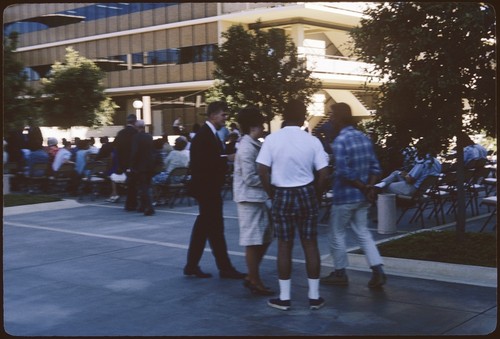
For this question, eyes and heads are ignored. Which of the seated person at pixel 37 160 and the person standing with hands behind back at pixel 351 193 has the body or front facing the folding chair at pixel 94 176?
the person standing with hands behind back

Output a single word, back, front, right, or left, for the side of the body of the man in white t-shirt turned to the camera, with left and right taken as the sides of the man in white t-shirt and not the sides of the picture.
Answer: back

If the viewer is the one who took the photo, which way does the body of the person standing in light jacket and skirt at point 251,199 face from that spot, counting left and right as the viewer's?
facing to the right of the viewer

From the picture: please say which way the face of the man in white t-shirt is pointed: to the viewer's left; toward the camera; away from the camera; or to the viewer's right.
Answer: away from the camera

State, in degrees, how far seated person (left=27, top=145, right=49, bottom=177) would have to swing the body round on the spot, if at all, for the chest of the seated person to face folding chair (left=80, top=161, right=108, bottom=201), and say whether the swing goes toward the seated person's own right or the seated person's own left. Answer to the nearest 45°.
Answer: approximately 135° to the seated person's own right

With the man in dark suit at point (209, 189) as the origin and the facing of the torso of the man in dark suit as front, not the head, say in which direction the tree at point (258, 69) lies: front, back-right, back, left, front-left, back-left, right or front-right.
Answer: left

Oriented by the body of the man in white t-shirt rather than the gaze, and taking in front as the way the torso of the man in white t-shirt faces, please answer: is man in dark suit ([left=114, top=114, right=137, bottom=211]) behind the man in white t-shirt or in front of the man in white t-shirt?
in front

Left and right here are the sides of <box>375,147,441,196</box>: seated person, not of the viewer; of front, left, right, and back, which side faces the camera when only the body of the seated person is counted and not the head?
left

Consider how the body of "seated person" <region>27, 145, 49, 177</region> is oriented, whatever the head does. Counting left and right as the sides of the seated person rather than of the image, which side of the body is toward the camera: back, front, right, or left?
back

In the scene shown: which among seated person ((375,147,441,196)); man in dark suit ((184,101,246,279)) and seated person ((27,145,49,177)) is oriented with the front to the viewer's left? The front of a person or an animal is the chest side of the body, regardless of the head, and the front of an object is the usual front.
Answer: seated person ((375,147,441,196))

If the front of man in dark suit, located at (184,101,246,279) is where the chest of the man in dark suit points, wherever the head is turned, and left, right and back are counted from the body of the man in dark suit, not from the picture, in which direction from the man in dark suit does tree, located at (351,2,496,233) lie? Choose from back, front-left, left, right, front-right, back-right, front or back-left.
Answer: front

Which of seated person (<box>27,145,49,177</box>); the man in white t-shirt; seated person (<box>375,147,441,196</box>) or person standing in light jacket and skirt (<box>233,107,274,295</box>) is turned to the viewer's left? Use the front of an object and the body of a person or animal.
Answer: seated person (<box>375,147,441,196</box>)

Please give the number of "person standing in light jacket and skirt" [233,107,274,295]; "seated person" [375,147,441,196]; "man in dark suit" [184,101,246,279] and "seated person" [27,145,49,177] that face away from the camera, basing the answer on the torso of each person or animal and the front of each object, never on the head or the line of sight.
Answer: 1

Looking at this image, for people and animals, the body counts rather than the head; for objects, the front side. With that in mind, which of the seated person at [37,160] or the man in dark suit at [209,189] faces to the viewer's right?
the man in dark suit

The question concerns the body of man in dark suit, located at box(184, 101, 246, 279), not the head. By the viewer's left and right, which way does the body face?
facing to the right of the viewer

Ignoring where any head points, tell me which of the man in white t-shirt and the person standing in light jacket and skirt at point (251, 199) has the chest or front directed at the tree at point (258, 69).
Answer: the man in white t-shirt

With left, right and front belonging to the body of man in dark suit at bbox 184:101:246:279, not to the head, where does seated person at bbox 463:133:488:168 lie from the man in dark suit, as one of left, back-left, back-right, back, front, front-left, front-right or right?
front-left
